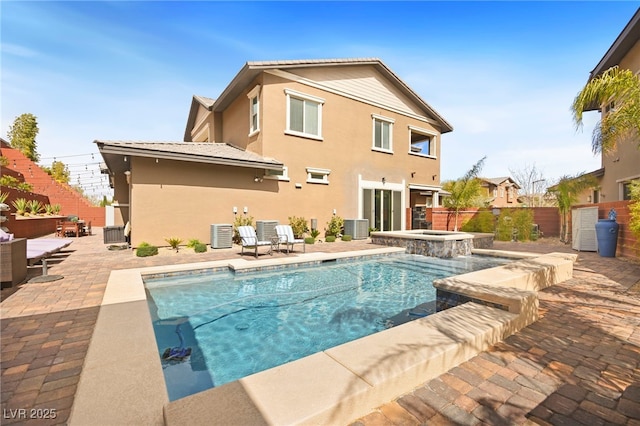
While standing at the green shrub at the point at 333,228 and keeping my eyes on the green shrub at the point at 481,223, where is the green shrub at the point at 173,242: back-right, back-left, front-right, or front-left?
back-right

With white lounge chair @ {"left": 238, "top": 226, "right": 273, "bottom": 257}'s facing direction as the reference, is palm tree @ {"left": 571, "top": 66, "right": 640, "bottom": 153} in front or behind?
in front

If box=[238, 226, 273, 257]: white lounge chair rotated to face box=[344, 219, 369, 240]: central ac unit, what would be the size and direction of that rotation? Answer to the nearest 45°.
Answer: approximately 90° to its left

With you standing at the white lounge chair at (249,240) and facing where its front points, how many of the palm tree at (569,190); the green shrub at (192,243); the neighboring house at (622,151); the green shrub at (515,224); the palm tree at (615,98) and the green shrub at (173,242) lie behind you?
2

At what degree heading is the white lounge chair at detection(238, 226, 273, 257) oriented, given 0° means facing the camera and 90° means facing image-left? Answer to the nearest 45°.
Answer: approximately 315°

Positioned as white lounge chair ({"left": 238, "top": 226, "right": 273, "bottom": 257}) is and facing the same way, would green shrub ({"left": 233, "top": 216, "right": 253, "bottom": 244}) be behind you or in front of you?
behind

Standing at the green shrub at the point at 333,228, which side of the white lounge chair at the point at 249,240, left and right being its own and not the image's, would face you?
left

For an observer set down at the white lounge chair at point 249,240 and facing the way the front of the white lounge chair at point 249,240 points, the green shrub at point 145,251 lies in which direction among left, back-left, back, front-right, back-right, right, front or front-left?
back-right
